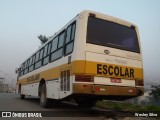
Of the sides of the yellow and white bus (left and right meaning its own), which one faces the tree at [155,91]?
right

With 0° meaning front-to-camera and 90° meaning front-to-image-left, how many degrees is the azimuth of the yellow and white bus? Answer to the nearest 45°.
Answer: approximately 135°
